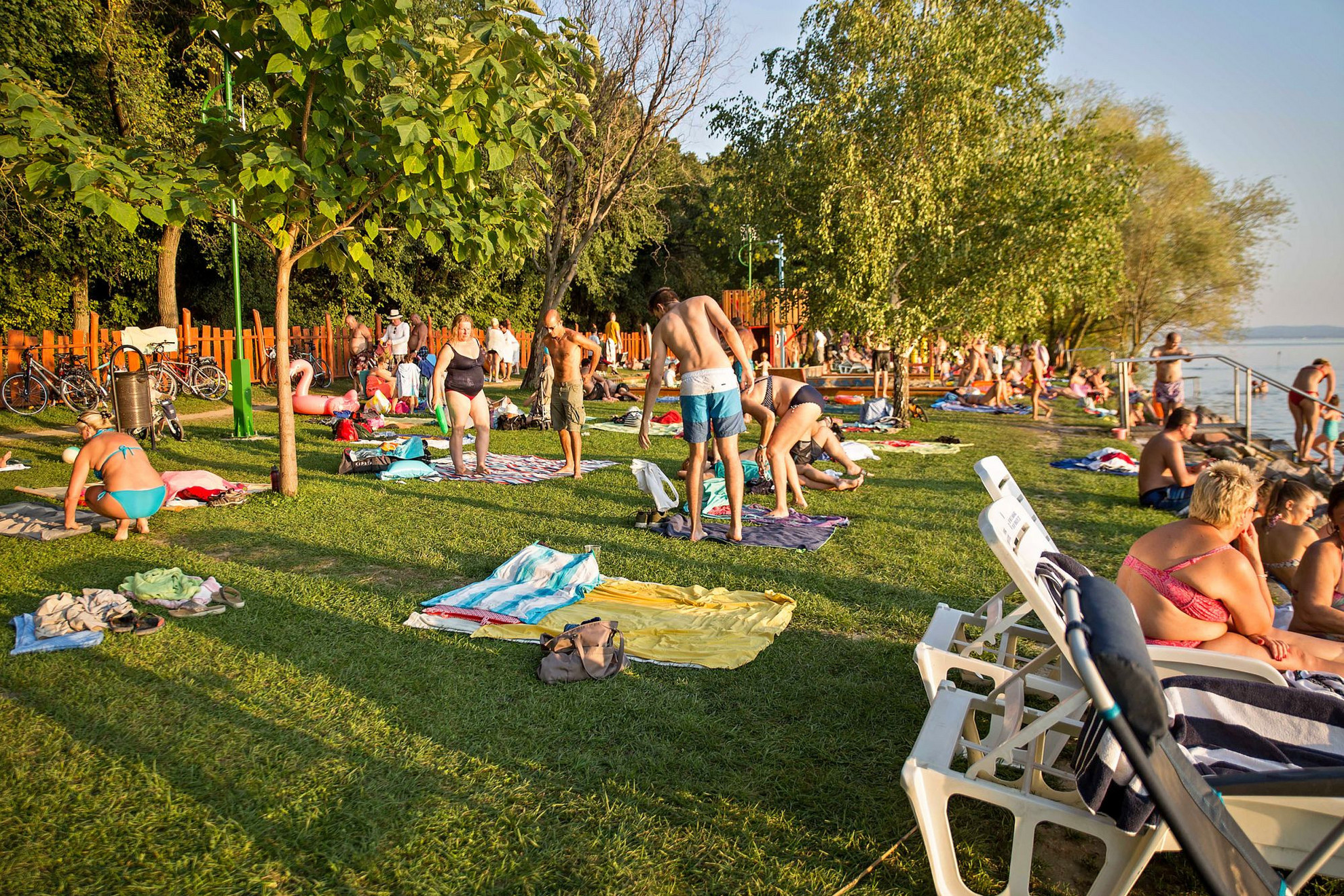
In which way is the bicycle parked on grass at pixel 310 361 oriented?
to the viewer's left

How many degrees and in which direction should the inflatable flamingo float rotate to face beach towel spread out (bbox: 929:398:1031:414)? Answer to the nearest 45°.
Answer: approximately 180°

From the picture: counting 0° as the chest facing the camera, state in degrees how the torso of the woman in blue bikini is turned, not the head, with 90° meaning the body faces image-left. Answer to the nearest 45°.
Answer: approximately 135°

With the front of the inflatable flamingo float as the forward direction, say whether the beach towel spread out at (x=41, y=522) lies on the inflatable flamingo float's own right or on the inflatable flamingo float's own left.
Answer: on the inflatable flamingo float's own left

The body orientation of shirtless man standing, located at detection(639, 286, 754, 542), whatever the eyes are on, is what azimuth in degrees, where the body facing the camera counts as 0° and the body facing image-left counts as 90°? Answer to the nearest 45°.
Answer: approximately 180°

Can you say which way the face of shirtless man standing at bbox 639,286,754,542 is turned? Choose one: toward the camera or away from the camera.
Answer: away from the camera

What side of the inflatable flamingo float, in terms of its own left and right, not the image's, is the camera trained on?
left

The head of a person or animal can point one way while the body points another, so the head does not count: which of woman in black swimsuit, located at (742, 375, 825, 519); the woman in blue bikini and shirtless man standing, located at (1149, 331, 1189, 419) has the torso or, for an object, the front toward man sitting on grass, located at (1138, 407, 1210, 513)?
the shirtless man standing
